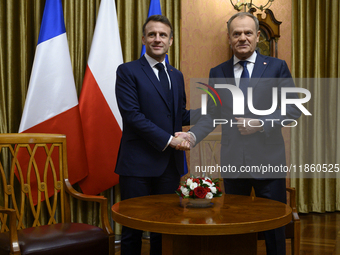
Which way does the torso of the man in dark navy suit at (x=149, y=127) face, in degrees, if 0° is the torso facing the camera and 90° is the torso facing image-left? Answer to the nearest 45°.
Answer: approximately 315°

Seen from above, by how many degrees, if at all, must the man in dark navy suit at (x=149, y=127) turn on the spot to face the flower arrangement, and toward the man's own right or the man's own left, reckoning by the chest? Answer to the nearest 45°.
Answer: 0° — they already face it

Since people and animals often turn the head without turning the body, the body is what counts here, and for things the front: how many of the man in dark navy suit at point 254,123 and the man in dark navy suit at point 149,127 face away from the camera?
0

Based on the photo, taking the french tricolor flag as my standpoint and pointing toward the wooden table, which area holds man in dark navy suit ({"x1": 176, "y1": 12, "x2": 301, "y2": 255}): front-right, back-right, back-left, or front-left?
front-left

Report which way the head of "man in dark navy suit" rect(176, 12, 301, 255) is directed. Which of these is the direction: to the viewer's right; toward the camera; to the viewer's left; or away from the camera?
toward the camera

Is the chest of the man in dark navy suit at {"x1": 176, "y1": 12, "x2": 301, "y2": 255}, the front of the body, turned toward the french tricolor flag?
no

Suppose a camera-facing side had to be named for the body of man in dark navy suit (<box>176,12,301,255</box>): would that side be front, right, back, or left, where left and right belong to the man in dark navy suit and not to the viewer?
front

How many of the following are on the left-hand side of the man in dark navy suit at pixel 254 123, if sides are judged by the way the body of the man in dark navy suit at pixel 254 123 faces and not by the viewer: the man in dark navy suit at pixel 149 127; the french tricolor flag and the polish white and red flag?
0

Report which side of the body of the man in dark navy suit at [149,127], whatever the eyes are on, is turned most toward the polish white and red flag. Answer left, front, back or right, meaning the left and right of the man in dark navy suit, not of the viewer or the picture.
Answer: back

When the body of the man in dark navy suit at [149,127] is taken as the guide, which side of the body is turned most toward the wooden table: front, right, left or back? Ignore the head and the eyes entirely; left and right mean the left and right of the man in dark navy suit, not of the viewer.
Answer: front

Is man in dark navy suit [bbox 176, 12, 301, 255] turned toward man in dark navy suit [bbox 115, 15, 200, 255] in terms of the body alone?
no
